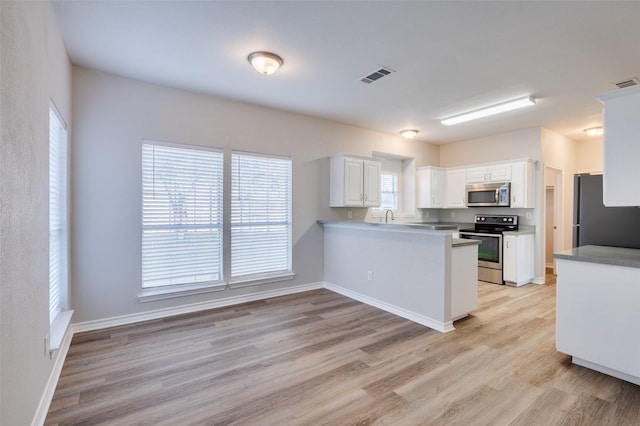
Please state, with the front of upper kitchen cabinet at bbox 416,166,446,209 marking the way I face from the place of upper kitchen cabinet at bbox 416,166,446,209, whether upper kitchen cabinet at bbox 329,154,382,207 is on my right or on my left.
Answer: on my right

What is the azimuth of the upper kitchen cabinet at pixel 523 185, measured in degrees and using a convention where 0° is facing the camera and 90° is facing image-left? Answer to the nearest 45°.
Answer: approximately 45°

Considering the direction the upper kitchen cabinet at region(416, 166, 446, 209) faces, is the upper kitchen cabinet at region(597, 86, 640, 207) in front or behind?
in front

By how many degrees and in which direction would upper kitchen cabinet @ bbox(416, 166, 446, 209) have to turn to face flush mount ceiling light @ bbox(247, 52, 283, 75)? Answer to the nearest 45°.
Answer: approximately 45° to its right

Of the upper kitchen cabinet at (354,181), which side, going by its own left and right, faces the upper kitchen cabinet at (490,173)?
left

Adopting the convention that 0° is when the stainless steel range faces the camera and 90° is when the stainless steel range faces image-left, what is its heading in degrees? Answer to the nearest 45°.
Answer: approximately 45°

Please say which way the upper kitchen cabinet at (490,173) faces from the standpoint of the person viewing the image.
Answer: facing the viewer and to the left of the viewer

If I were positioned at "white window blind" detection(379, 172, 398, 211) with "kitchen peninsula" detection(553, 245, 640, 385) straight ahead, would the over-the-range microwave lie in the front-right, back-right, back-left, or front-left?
front-left

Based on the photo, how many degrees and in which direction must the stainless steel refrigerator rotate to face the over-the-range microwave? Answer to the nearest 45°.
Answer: approximately 45° to its right

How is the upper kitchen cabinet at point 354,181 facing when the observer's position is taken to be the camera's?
facing the viewer and to the right of the viewer

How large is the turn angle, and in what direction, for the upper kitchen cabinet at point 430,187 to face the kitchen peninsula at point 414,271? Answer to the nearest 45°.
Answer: approximately 45° to its right
